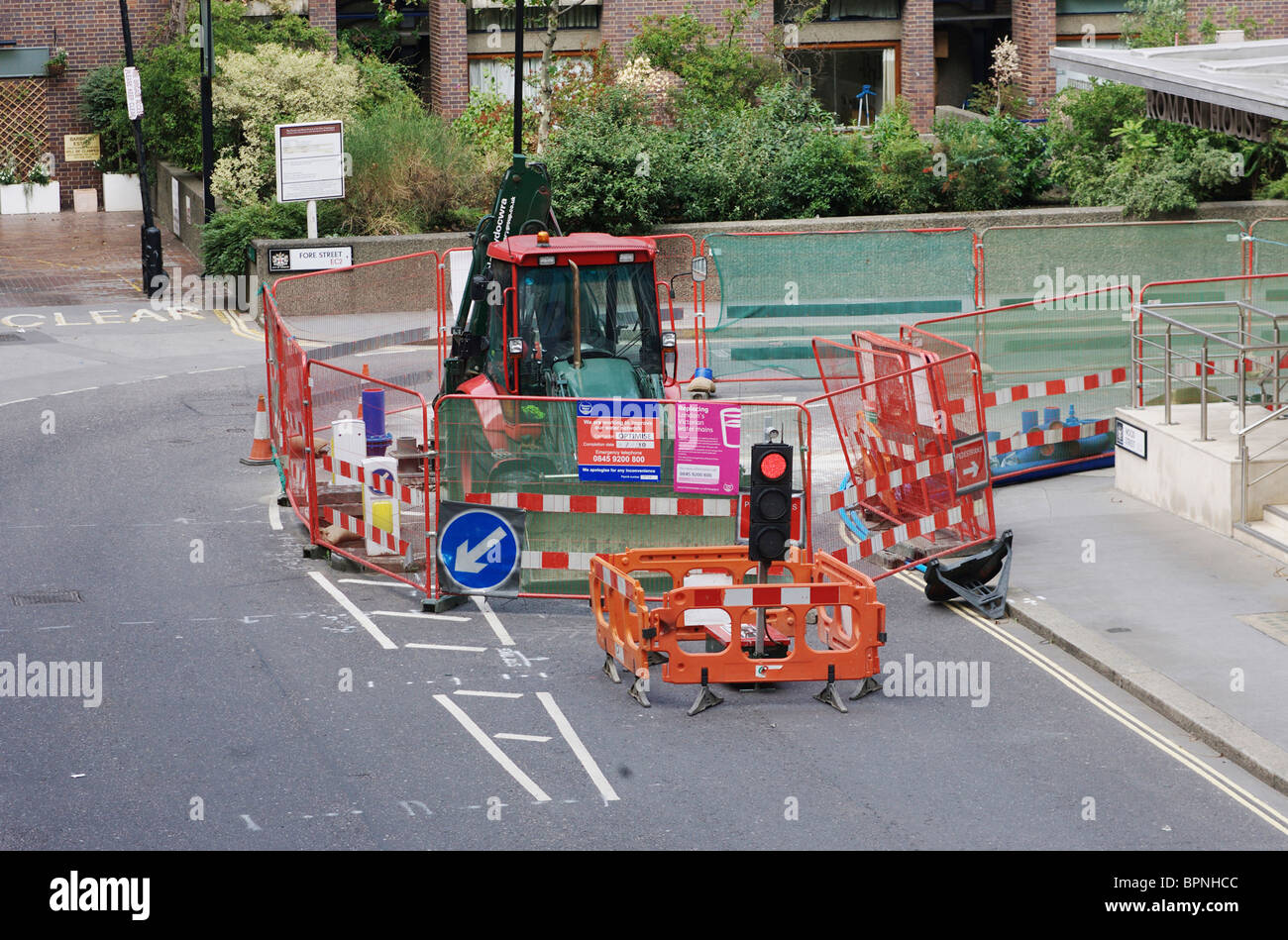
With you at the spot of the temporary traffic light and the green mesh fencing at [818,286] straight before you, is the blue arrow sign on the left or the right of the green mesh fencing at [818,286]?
left

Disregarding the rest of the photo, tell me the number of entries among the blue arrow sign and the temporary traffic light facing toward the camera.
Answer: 2

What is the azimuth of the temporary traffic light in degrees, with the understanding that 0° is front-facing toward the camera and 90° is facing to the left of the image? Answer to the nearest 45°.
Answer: approximately 0°

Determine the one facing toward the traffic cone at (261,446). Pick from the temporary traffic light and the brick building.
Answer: the brick building

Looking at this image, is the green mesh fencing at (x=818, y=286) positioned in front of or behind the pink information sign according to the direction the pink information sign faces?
behind

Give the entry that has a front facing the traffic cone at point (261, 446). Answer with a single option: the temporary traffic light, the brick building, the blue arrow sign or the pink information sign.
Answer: the brick building

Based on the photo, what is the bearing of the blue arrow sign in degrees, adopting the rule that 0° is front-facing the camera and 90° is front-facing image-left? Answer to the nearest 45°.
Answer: approximately 0°

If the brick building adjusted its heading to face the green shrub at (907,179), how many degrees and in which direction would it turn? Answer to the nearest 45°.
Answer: approximately 45° to its left

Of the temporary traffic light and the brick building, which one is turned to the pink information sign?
the brick building

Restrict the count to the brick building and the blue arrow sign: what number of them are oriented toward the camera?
2
